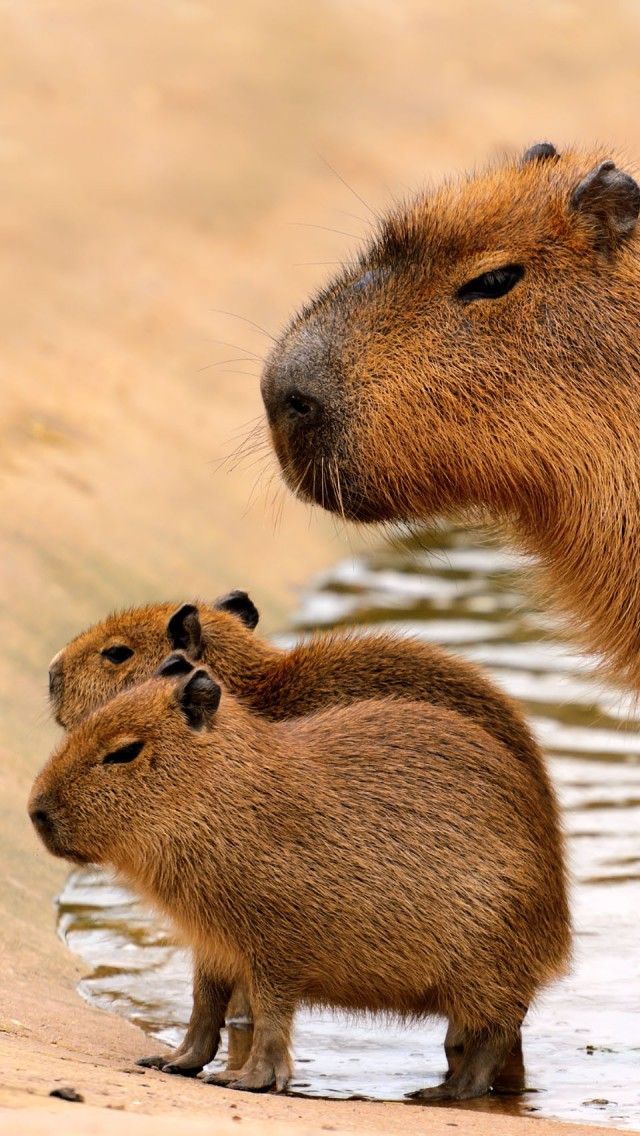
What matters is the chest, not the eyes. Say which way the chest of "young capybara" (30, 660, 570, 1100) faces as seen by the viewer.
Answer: to the viewer's left

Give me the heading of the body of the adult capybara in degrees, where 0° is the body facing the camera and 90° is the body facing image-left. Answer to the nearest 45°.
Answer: approximately 90°

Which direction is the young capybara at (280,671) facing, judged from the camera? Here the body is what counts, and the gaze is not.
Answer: to the viewer's left
